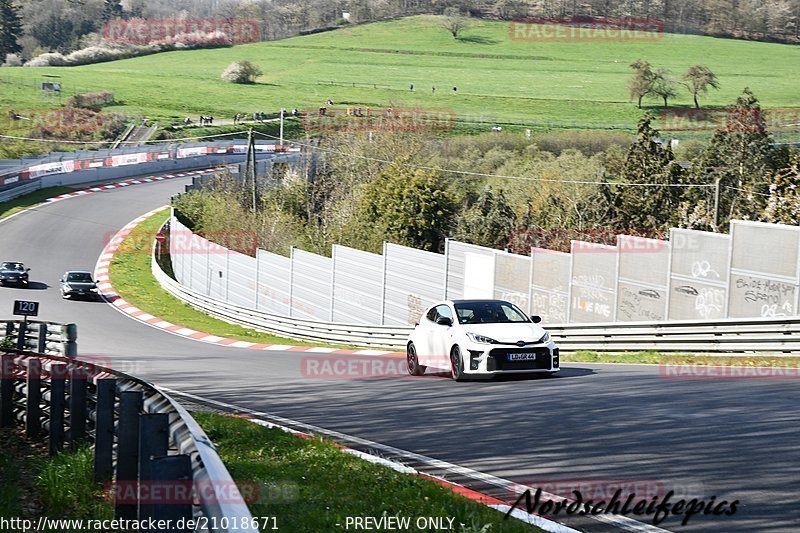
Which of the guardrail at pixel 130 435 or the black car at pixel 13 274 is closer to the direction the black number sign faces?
the guardrail

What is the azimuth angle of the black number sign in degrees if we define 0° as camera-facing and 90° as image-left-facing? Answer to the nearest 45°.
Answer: approximately 0°

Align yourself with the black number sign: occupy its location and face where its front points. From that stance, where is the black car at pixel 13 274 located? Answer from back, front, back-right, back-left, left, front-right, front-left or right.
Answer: back

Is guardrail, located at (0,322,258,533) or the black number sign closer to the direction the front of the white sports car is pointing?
the guardrail

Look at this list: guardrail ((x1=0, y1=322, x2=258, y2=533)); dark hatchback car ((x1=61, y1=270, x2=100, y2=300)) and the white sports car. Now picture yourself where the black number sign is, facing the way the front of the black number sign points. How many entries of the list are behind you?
1

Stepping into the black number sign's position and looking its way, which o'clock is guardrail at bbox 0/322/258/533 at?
The guardrail is roughly at 12 o'clock from the black number sign.

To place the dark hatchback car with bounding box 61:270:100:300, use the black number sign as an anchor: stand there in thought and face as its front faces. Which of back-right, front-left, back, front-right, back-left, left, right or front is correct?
back

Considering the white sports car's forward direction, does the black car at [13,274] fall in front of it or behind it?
behind

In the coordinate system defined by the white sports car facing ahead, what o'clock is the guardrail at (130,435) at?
The guardrail is roughly at 2 o'clock from the white sports car.

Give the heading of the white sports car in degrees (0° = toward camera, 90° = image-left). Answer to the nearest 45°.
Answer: approximately 315°

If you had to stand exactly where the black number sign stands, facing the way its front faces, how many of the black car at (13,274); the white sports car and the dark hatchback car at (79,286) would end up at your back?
2

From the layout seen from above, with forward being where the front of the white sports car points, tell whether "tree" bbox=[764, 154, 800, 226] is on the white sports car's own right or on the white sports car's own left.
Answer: on the white sports car's own left

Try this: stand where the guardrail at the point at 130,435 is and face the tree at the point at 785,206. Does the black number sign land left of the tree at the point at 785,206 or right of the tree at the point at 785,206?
left
